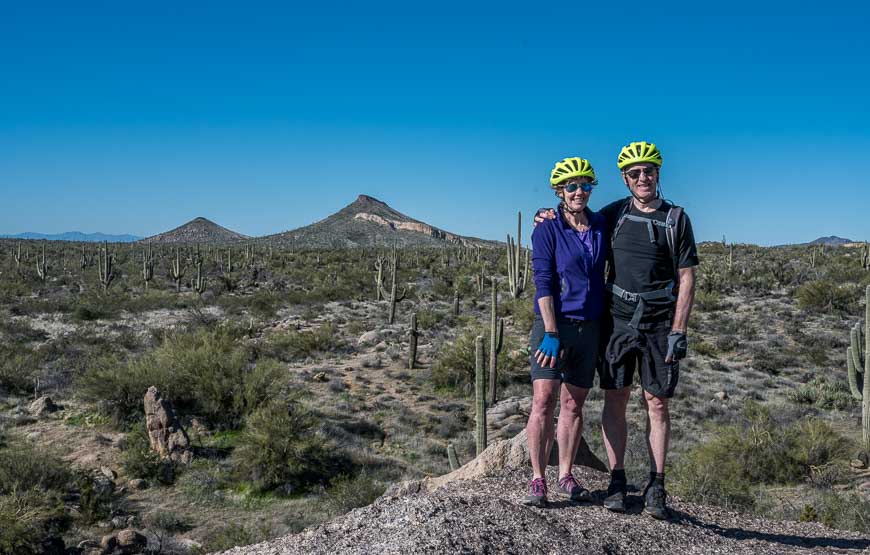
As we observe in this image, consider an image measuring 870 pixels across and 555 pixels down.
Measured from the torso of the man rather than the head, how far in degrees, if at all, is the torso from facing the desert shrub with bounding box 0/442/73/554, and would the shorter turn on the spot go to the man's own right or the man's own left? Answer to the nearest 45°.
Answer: approximately 90° to the man's own right

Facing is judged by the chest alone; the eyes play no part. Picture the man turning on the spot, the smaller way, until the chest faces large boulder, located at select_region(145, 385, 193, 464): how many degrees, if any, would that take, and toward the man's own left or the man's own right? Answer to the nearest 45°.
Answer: approximately 135° to the man's own right

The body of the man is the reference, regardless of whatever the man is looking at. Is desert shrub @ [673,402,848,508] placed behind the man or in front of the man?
behind

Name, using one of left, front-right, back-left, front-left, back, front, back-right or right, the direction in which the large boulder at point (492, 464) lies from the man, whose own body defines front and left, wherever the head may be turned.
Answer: back-right

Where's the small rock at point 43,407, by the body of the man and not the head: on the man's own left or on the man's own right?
on the man's own right

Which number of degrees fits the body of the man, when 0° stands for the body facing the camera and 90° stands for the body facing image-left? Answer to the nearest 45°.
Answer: approximately 0°

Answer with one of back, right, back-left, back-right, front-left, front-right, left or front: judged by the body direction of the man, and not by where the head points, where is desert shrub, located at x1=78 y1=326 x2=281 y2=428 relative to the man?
back-right

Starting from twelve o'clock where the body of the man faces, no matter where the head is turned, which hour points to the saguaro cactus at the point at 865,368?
The saguaro cactus is roughly at 7 o'clock from the man.

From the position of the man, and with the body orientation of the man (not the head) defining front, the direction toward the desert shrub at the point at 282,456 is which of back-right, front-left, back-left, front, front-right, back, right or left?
back-right

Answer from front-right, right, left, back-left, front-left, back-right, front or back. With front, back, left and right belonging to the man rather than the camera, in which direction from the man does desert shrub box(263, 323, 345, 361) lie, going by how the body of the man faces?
back-right
